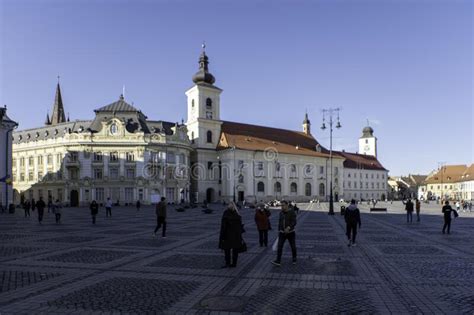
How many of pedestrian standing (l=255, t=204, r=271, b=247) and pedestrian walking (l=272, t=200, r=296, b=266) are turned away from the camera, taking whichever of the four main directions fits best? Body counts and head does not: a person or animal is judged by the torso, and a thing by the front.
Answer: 0

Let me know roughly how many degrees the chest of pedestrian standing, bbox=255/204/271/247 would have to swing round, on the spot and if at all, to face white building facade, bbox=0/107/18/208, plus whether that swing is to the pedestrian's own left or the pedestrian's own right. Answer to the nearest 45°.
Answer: approximately 135° to the pedestrian's own right

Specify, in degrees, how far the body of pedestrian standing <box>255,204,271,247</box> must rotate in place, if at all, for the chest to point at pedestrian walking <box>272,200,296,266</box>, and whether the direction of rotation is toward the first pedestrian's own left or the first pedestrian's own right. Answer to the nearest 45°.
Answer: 0° — they already face them

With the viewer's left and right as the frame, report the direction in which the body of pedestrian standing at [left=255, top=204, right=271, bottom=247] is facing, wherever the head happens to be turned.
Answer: facing the viewer

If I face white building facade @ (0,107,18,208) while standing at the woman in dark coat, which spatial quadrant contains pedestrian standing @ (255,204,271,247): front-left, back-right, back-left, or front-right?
front-right

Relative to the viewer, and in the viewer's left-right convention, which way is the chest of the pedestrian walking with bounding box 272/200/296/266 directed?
facing the viewer and to the left of the viewer

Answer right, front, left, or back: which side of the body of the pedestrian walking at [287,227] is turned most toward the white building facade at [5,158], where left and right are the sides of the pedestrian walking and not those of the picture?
right

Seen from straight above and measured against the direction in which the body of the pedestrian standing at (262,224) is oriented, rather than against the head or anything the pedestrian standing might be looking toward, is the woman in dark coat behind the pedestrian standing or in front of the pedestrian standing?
in front
